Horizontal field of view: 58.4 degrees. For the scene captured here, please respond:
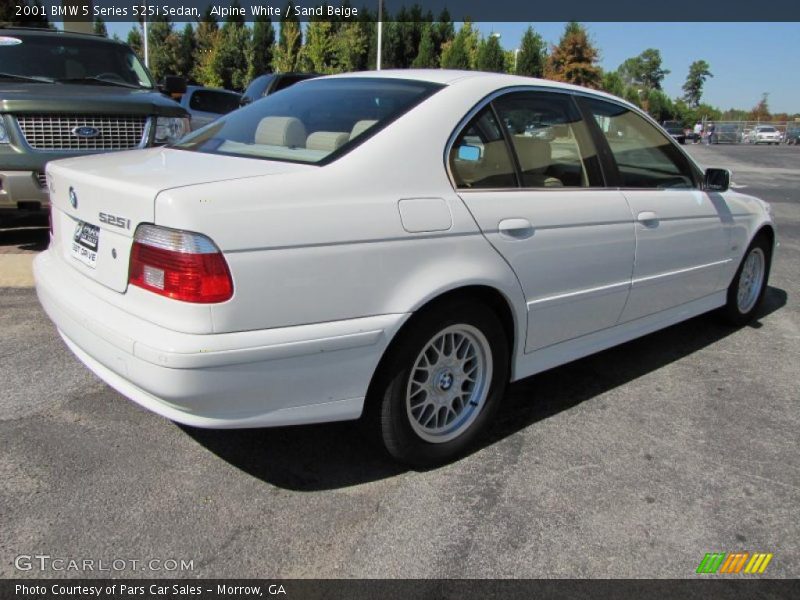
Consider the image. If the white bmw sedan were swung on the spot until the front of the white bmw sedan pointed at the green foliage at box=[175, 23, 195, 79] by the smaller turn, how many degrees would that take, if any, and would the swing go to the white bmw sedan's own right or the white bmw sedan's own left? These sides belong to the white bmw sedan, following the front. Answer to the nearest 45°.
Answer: approximately 45° to the white bmw sedan's own left

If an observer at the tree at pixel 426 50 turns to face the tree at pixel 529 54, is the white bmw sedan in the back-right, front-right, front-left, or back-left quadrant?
back-right

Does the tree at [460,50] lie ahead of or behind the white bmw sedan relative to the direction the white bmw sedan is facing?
ahead

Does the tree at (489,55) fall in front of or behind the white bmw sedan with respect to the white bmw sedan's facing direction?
in front

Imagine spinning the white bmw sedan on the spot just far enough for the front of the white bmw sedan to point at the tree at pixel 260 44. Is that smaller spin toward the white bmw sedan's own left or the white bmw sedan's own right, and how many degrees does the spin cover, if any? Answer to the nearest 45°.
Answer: approximately 45° to the white bmw sedan's own left

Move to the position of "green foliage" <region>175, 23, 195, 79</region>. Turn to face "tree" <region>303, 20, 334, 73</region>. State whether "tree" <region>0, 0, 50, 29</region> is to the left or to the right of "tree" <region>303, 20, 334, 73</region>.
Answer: right

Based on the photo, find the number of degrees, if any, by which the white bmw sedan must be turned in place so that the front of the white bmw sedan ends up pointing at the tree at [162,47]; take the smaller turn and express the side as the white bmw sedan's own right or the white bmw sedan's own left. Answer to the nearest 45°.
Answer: approximately 45° to the white bmw sedan's own left

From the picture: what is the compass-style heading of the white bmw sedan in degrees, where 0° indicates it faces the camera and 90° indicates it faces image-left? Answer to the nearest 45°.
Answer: approximately 225°

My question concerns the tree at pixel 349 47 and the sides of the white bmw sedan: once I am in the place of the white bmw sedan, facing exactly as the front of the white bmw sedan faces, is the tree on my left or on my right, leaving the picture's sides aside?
on my left

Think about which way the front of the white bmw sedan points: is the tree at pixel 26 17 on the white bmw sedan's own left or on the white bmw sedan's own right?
on the white bmw sedan's own left

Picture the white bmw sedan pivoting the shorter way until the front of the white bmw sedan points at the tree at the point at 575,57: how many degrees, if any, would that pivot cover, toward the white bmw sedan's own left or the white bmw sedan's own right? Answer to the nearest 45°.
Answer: approximately 45° to the white bmw sedan's own left
